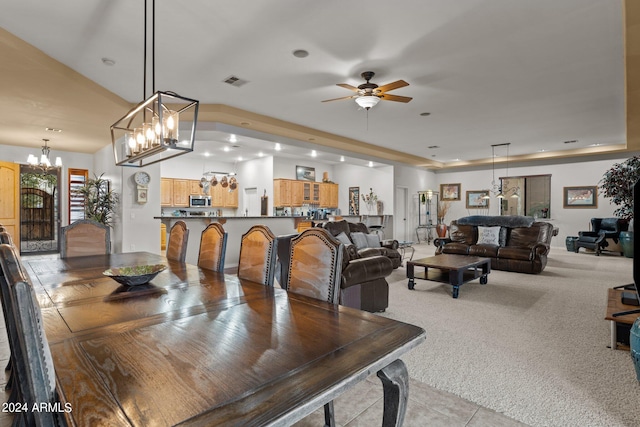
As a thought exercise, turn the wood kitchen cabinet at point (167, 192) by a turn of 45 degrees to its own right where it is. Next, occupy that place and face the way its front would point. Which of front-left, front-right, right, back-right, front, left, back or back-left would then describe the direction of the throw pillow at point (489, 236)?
left

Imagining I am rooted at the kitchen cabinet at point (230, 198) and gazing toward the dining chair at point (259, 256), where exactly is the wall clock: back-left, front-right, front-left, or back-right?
front-right

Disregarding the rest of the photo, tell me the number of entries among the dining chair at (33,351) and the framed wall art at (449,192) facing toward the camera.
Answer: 1

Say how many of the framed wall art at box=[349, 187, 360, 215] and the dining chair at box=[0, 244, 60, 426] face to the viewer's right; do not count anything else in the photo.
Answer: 1

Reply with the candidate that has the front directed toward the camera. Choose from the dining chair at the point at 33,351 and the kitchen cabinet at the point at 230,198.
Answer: the kitchen cabinet

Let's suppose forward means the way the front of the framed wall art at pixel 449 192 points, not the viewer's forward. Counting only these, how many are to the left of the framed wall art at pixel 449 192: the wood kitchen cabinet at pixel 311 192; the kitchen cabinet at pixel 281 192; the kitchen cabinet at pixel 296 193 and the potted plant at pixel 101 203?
0

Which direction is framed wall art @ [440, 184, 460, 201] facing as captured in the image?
toward the camera

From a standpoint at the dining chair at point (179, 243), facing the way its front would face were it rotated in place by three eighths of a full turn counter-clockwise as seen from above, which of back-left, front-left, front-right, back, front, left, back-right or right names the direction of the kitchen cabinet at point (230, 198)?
left

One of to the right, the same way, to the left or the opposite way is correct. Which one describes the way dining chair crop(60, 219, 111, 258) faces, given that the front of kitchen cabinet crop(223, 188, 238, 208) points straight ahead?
the same way

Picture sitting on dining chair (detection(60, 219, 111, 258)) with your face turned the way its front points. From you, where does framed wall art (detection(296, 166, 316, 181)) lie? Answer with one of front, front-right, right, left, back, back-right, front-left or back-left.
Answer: back-left

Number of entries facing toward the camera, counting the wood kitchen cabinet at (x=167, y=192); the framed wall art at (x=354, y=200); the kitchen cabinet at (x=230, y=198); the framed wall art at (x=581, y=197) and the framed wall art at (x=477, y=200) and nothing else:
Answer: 5

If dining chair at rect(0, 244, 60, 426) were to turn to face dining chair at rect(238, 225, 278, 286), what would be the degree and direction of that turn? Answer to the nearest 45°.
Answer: approximately 45° to its left

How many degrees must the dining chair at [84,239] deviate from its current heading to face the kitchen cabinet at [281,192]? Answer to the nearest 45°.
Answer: approximately 135° to its left

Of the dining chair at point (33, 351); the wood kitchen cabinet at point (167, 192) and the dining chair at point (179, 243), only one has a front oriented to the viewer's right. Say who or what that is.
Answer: the dining chair at point (33, 351)

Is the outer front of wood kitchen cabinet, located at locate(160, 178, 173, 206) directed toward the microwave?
no

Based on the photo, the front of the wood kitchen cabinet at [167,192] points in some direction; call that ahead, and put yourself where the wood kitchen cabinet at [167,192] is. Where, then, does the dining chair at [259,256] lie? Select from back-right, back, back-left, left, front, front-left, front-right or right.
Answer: front

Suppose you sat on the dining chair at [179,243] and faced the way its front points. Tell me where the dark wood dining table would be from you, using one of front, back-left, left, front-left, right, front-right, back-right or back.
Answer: front-left

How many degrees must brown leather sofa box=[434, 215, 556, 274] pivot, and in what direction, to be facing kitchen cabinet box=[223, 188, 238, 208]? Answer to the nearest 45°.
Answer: approximately 45° to its right

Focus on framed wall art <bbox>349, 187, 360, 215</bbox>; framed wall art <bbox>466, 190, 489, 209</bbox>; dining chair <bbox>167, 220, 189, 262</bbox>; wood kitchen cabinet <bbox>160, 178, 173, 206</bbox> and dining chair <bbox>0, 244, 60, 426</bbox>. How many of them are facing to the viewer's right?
1

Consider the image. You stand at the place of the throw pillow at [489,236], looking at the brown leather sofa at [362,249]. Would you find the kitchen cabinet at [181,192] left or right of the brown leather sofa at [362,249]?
right

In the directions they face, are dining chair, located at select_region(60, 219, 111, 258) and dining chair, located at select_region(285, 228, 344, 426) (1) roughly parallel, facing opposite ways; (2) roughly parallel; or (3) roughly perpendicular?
roughly perpendicular
